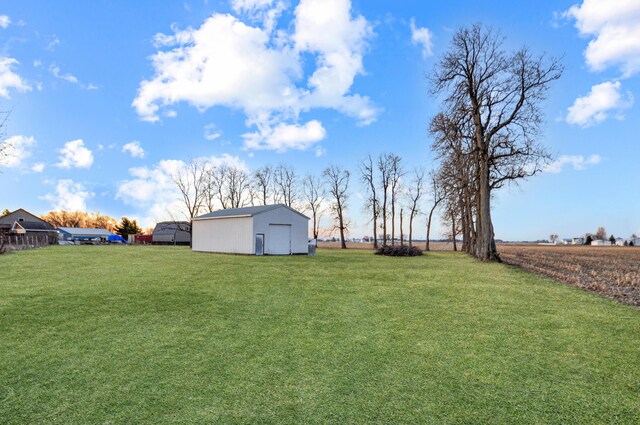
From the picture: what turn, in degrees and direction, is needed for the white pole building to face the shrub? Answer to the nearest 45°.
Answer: approximately 45° to its left

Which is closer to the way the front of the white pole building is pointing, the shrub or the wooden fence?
the shrub

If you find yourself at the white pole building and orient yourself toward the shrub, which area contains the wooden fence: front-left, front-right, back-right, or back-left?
back-left

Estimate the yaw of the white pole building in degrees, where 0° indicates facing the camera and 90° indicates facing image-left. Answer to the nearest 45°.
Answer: approximately 315°

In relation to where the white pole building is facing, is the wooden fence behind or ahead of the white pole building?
behind
